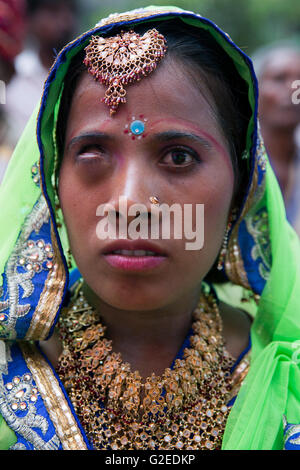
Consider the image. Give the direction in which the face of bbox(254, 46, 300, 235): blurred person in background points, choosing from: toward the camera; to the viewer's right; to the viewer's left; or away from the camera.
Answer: toward the camera

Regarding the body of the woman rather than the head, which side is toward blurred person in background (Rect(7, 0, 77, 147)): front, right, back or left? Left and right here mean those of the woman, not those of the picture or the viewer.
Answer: back

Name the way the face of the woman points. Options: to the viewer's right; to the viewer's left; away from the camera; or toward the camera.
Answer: toward the camera

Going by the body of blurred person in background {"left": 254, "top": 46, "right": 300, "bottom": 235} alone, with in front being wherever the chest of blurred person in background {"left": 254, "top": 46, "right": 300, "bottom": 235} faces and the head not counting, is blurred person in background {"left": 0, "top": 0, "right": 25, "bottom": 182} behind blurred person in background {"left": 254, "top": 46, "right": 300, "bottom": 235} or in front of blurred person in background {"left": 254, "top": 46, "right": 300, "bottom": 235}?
in front

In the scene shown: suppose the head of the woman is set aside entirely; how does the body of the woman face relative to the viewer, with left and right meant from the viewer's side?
facing the viewer

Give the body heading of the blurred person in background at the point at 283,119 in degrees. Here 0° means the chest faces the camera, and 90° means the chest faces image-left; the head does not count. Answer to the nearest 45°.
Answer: approximately 45°
